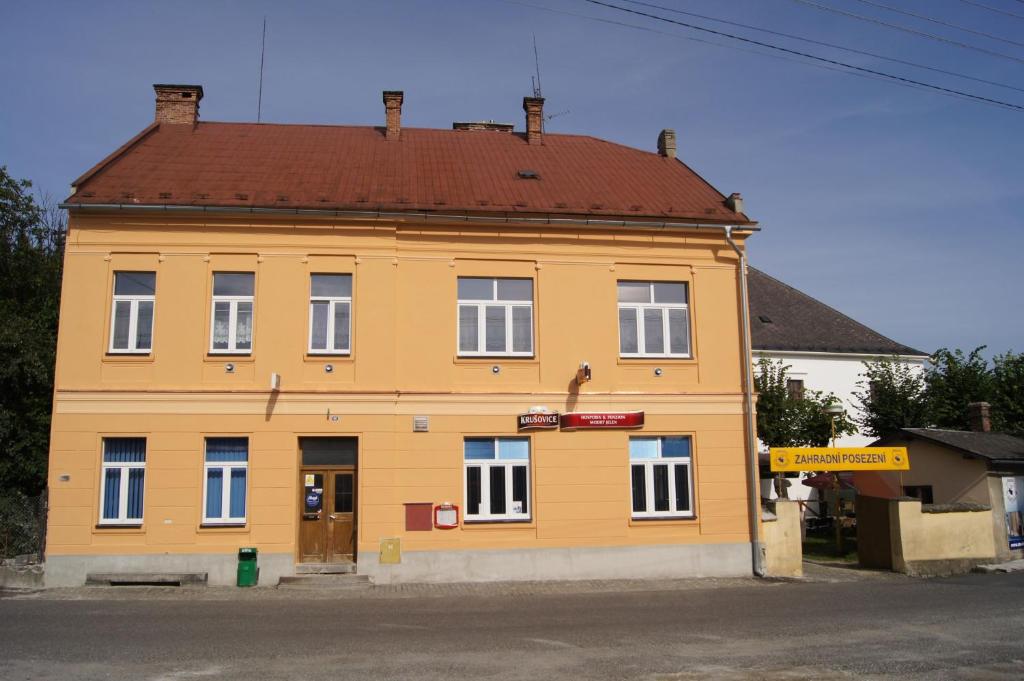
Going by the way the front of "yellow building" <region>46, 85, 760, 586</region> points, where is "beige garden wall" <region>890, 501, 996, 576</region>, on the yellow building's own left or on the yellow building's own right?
on the yellow building's own left

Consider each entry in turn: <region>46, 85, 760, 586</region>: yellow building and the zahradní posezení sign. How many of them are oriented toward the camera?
2

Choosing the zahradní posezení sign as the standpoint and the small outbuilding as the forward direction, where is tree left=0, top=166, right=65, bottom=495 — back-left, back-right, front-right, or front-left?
back-left

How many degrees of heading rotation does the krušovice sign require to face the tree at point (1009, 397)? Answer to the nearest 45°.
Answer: approximately 135° to its left

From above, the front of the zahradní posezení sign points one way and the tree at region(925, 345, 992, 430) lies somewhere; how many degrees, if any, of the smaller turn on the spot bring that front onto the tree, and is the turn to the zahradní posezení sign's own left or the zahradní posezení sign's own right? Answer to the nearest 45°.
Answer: approximately 180°

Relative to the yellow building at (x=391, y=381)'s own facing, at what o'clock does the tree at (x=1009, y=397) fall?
The tree is roughly at 8 o'clock from the yellow building.

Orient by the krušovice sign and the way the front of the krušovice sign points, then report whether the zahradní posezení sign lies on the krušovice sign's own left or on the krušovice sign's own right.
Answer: on the krušovice sign's own left

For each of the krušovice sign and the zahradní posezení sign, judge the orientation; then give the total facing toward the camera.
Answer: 2

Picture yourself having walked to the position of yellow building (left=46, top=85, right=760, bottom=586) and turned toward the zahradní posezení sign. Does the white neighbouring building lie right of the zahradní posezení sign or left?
left

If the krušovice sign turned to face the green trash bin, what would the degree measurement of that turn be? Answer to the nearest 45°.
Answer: approximately 90° to its right

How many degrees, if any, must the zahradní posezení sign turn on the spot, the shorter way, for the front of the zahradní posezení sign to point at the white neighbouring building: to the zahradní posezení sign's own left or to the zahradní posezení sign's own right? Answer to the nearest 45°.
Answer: approximately 180°
